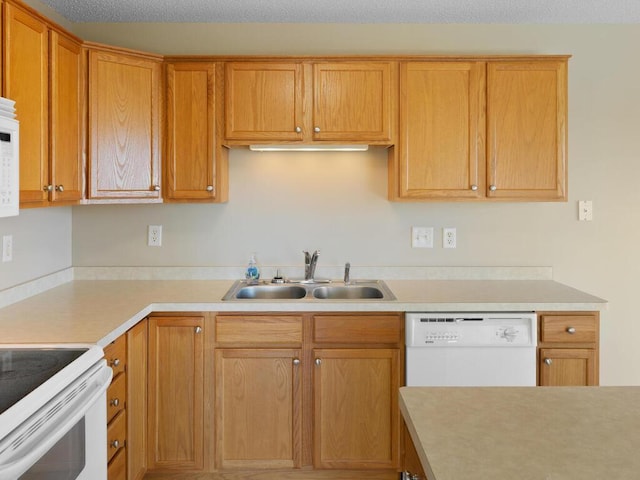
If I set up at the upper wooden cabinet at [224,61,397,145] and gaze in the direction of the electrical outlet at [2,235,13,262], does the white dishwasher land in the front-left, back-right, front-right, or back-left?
back-left

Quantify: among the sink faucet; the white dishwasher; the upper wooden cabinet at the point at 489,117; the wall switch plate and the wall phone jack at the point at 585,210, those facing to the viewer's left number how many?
0

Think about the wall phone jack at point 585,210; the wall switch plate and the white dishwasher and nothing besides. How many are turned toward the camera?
3

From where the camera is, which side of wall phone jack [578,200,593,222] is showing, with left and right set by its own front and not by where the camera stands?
front

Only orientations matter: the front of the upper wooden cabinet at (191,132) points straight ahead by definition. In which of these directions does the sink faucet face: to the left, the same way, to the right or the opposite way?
the same way

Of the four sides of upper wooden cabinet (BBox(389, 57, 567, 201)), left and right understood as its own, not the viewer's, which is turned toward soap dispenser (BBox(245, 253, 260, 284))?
right

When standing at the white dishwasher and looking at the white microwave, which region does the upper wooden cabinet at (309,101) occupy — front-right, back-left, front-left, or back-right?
front-right

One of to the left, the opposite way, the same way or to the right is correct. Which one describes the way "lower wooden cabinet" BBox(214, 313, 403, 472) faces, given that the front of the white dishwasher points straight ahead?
the same way

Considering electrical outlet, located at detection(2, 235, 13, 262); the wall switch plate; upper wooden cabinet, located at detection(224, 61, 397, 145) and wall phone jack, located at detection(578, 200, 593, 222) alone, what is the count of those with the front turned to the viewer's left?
0

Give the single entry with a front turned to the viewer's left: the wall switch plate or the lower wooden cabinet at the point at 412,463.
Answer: the lower wooden cabinet

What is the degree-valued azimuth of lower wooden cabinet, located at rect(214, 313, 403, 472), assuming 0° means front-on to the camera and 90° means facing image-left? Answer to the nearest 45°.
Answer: approximately 0°

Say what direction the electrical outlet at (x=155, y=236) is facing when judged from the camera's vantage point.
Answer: facing the viewer

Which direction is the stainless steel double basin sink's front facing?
toward the camera

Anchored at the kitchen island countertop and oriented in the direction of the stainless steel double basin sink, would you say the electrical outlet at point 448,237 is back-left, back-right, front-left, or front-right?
front-right
